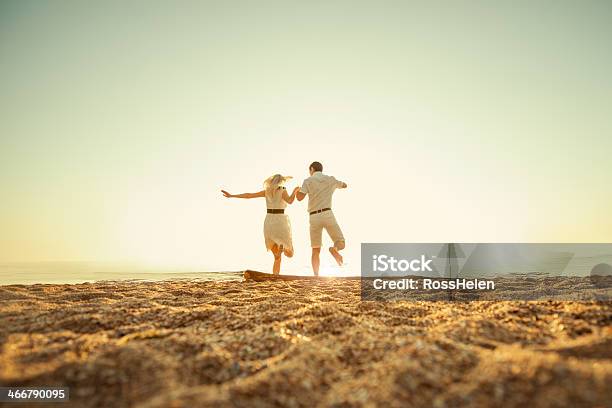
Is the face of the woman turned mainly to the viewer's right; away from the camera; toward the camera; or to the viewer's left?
away from the camera

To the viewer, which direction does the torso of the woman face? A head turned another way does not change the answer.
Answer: away from the camera

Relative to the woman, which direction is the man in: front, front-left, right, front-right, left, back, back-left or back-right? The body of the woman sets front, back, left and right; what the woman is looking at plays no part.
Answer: back-right
